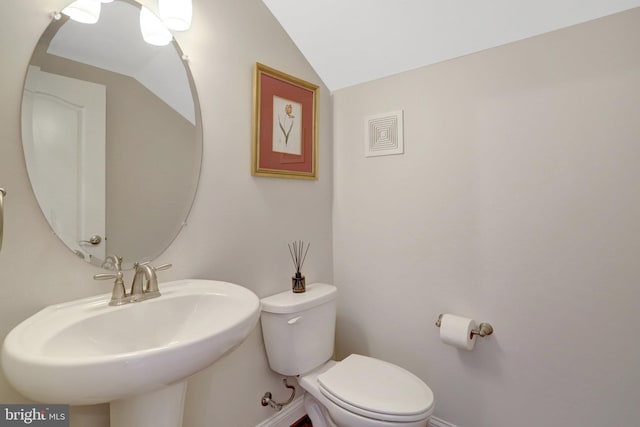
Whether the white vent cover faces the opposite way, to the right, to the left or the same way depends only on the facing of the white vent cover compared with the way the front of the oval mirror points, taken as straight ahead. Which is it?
to the right

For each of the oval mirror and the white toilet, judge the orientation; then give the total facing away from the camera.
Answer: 0

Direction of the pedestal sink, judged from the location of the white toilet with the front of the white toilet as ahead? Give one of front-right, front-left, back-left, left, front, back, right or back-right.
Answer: right

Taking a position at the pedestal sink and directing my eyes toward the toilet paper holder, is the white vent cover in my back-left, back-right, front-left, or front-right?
front-left

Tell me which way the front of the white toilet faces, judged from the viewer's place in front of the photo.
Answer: facing the viewer and to the right of the viewer

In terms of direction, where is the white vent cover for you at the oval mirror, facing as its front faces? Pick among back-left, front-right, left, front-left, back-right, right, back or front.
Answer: left

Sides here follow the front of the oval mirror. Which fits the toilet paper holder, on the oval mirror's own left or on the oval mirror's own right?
on the oval mirror's own left
